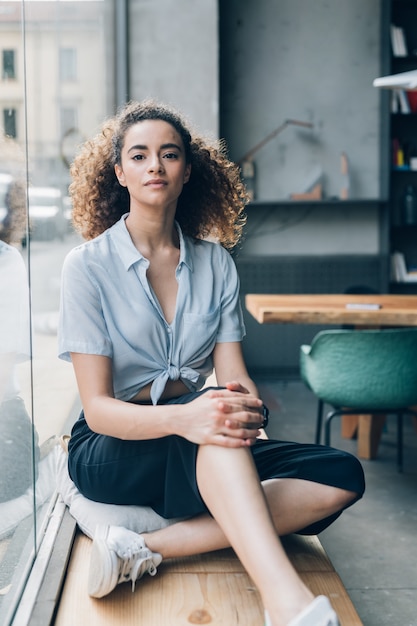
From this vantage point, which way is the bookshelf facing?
toward the camera

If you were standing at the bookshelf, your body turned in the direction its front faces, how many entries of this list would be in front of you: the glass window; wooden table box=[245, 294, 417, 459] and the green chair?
3

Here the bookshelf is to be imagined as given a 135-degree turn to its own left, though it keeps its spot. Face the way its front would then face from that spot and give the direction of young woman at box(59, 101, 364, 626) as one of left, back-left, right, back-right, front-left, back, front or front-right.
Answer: back-right

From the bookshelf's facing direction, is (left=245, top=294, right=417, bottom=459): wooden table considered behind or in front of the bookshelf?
in front

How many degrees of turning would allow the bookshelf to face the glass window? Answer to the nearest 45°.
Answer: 0° — it already faces it

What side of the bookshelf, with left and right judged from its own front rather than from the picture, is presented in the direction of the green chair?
front
